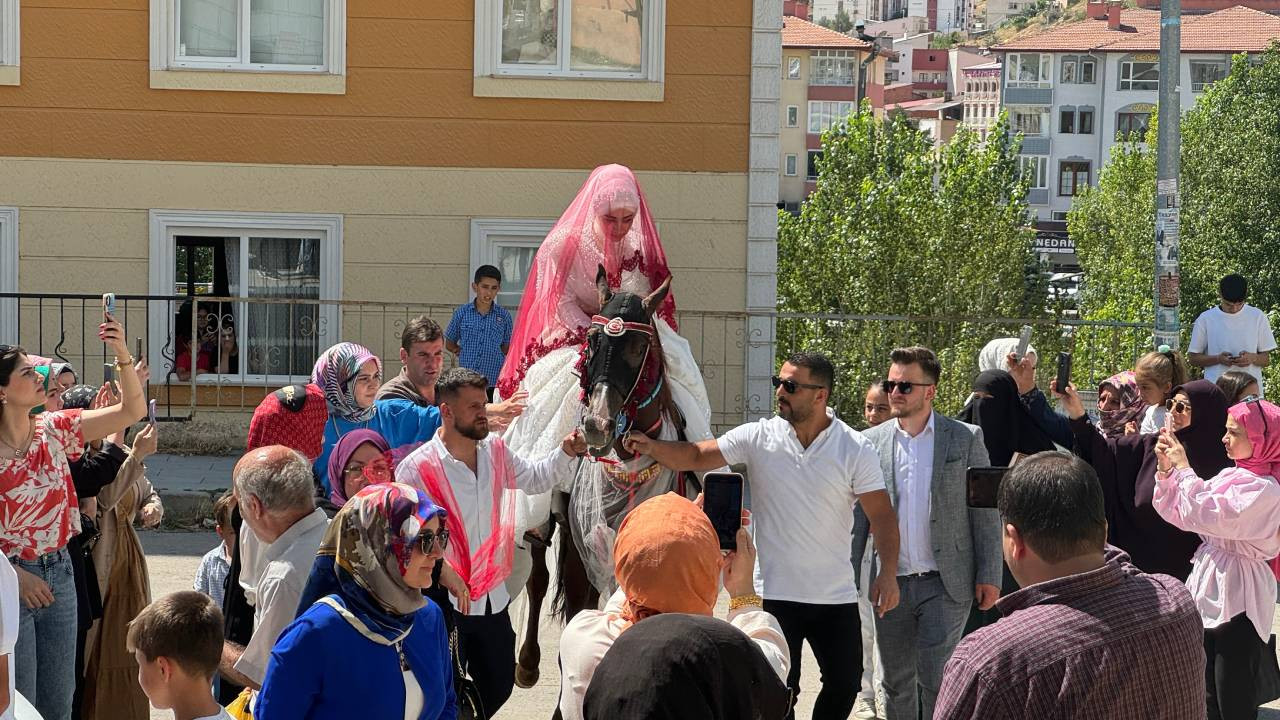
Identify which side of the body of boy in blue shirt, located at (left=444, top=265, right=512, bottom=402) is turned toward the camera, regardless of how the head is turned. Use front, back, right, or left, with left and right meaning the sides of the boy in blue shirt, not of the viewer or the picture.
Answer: front

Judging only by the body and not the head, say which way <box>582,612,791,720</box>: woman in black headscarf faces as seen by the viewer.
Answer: away from the camera

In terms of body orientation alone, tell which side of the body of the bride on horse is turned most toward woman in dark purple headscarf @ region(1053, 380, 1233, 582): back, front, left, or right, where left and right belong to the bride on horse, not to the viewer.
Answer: left

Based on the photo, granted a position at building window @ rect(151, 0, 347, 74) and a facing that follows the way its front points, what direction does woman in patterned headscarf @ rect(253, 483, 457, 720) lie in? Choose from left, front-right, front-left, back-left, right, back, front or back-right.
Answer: front

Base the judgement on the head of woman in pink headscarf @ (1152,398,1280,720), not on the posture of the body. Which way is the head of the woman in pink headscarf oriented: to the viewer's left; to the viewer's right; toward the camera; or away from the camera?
to the viewer's left

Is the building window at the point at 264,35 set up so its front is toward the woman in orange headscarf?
yes

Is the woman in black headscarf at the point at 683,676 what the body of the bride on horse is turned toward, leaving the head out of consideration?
yes

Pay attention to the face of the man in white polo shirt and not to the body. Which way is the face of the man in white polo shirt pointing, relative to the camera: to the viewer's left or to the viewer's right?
to the viewer's left

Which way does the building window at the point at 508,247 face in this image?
toward the camera

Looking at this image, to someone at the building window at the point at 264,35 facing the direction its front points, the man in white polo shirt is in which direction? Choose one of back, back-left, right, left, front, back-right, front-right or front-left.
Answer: front

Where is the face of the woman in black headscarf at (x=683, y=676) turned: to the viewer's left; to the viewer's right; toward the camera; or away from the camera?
away from the camera

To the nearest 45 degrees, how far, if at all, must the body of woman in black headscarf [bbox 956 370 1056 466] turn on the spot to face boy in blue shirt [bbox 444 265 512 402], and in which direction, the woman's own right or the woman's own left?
approximately 90° to the woman's own right

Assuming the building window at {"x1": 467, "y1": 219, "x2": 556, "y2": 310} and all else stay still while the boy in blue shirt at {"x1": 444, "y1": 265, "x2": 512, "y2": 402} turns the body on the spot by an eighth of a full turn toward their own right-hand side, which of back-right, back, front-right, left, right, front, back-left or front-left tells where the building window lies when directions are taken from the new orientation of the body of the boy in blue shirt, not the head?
back-right

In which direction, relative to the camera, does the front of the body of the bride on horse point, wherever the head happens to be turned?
toward the camera

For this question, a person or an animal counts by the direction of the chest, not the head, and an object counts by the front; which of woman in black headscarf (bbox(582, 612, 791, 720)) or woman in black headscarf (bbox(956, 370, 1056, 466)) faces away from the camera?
woman in black headscarf (bbox(582, 612, 791, 720))

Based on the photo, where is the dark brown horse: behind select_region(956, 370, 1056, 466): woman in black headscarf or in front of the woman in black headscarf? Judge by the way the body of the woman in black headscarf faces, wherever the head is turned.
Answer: in front

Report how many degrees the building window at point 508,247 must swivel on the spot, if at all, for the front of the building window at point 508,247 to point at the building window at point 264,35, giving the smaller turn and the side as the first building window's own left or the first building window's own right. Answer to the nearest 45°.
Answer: approximately 90° to the first building window's own right

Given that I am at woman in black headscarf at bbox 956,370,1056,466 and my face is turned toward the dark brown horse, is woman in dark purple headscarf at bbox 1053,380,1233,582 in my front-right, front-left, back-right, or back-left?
back-left
